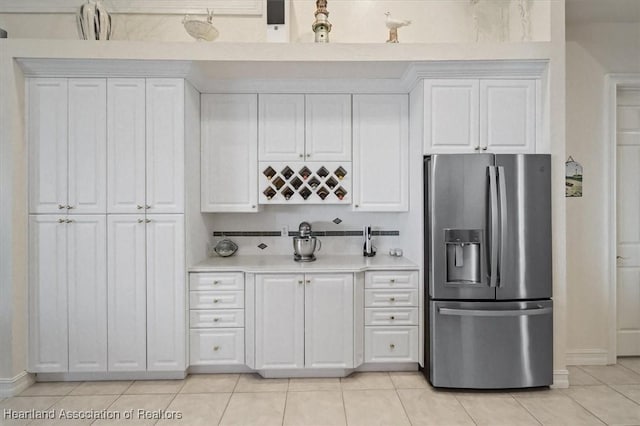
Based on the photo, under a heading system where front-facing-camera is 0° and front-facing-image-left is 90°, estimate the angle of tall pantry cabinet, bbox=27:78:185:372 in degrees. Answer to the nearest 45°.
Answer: approximately 0°

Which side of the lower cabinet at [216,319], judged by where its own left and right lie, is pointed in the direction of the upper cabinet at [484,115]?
left

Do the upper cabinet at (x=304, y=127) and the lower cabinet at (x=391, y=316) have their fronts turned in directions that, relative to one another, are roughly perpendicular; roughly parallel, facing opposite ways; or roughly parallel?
roughly parallel

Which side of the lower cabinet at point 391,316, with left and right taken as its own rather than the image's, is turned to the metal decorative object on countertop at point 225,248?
right

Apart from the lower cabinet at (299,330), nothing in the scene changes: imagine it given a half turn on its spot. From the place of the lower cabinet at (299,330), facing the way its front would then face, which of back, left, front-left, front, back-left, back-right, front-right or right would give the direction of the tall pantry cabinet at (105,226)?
left

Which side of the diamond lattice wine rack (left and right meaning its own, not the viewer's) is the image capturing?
front

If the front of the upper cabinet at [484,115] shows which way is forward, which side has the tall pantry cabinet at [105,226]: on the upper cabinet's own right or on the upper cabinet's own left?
on the upper cabinet's own right

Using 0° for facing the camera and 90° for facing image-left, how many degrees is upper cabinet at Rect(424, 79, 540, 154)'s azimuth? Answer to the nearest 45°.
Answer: approximately 0°

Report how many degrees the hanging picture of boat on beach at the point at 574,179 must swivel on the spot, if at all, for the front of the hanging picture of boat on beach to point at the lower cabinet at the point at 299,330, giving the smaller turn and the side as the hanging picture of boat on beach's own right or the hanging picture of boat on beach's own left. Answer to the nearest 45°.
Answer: approximately 45° to the hanging picture of boat on beach's own right

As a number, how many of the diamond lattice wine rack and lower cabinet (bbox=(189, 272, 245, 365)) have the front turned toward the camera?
2

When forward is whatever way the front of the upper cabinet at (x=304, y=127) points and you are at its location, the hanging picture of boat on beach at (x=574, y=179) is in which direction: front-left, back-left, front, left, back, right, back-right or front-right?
left

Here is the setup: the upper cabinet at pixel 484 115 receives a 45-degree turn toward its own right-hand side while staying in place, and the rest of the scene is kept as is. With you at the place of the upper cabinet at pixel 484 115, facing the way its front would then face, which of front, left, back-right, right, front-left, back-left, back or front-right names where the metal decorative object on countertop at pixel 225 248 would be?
front-right

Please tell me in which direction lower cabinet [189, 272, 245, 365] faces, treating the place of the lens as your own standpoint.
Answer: facing the viewer
